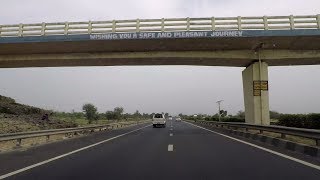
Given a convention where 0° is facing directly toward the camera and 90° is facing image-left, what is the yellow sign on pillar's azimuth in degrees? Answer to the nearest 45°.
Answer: approximately 0°
